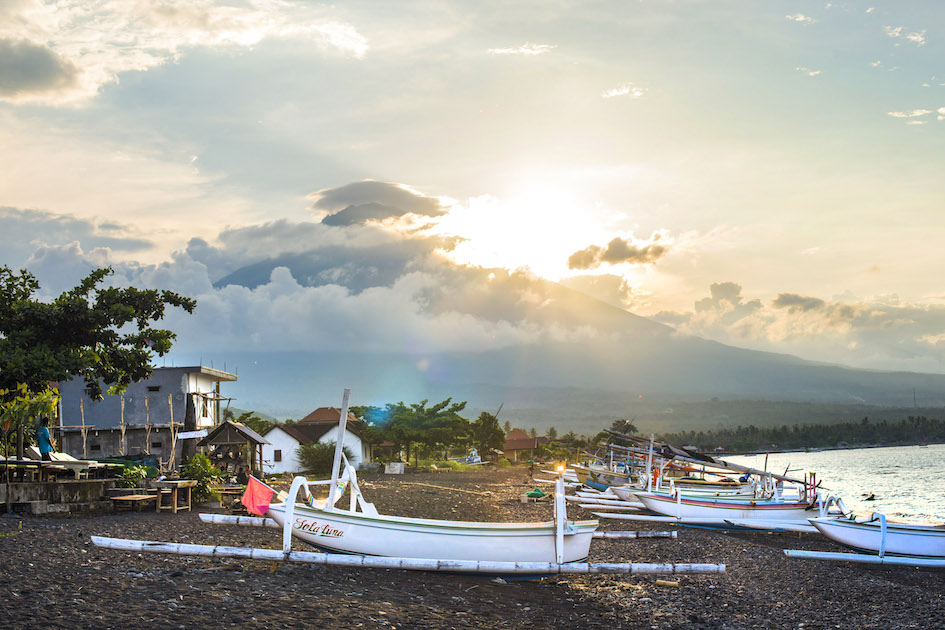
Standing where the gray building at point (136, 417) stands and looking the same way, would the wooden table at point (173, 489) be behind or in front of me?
in front

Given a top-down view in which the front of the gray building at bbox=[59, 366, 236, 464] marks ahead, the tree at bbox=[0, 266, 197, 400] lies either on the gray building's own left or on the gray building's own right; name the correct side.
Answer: on the gray building's own right

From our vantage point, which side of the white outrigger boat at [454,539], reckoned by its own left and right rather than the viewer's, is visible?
left

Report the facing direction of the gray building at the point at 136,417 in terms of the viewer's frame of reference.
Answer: facing the viewer and to the right of the viewer

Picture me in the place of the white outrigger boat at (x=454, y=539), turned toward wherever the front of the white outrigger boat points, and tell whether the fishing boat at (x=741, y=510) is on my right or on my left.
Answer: on my right

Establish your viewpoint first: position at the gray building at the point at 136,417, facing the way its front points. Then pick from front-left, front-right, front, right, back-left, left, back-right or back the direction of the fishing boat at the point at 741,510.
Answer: front
